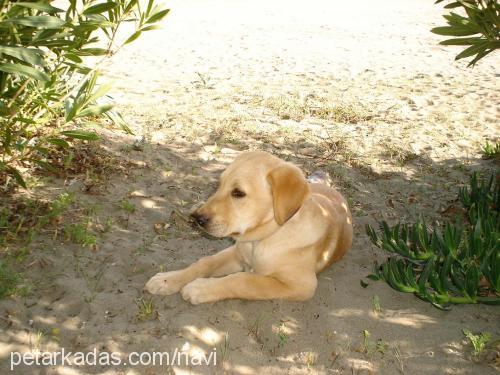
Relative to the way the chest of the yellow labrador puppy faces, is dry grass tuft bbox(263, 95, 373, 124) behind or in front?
behind

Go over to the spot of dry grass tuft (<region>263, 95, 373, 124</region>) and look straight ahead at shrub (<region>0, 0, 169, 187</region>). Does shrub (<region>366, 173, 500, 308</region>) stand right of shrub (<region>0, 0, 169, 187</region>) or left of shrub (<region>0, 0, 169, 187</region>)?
left

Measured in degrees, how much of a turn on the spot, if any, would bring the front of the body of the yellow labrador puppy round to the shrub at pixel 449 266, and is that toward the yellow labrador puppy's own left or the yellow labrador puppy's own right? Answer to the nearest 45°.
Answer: approximately 135° to the yellow labrador puppy's own left

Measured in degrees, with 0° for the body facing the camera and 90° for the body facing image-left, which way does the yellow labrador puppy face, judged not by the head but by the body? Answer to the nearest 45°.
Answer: approximately 45°

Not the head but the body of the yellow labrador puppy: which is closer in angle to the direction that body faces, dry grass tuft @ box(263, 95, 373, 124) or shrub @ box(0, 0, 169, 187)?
the shrub

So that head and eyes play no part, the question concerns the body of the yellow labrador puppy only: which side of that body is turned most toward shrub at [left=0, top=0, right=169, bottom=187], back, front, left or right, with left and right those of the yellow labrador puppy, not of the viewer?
right
